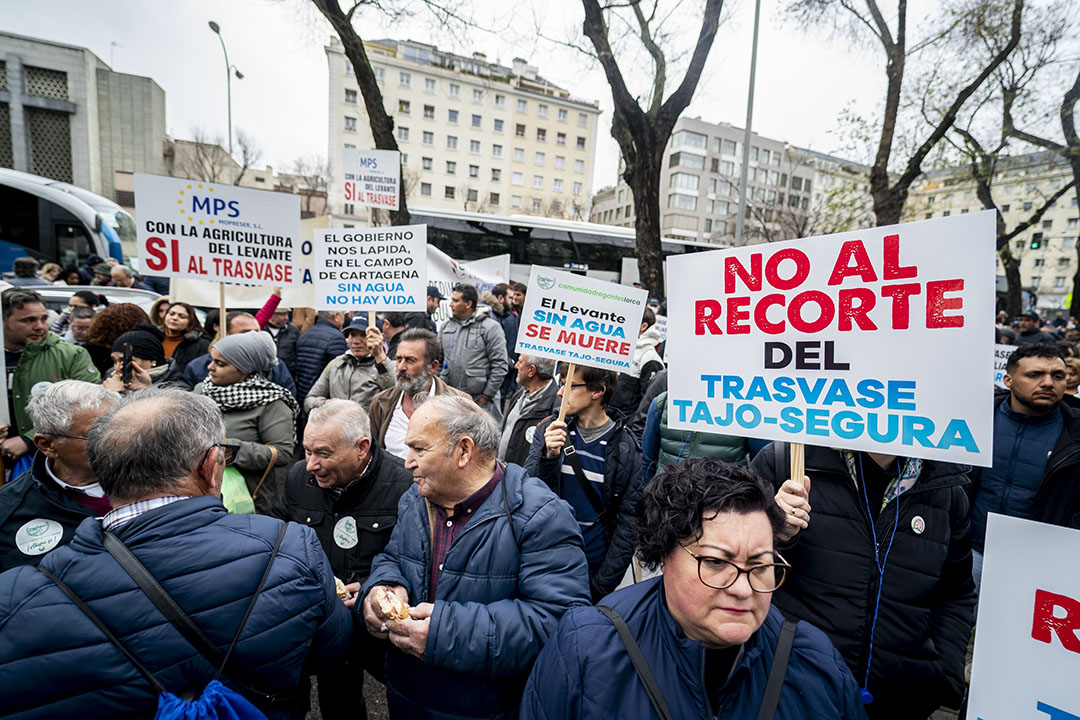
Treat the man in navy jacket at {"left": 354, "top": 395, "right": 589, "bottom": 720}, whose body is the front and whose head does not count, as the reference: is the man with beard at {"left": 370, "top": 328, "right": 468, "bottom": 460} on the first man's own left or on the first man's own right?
on the first man's own right

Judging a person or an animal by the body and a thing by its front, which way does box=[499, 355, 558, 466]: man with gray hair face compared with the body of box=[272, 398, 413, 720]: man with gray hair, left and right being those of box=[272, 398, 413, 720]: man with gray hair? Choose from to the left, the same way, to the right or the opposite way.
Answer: the same way

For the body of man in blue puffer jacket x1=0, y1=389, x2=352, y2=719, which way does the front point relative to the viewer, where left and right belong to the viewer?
facing away from the viewer

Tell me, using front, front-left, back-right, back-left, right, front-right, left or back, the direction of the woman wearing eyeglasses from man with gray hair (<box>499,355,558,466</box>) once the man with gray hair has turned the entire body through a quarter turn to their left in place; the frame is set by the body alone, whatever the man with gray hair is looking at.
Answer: front-right

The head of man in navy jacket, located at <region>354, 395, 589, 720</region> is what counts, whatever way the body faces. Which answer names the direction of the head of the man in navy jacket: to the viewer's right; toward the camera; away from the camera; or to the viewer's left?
to the viewer's left

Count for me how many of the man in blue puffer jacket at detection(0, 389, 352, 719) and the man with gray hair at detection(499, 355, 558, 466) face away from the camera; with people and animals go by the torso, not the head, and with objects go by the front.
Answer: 1

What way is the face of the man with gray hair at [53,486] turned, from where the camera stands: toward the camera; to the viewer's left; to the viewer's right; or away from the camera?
to the viewer's right

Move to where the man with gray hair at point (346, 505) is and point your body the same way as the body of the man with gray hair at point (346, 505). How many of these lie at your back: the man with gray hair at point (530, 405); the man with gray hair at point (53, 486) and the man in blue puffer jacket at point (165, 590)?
1

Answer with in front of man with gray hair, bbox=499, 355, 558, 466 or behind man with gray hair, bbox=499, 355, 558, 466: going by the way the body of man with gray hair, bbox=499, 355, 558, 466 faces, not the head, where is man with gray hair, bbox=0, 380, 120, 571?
in front

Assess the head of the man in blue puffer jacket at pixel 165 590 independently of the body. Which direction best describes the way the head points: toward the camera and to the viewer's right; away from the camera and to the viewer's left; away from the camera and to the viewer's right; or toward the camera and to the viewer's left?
away from the camera and to the viewer's right

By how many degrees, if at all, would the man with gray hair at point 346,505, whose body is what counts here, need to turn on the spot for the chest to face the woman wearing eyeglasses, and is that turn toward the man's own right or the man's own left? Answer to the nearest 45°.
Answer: approximately 90° to the man's own left

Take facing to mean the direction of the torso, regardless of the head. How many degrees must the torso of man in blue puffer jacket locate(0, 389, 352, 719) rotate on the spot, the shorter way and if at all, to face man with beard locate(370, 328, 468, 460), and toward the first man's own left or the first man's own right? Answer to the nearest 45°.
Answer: approximately 45° to the first man's own right

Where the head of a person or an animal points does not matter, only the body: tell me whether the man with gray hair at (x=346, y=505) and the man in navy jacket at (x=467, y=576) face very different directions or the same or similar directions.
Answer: same or similar directions
